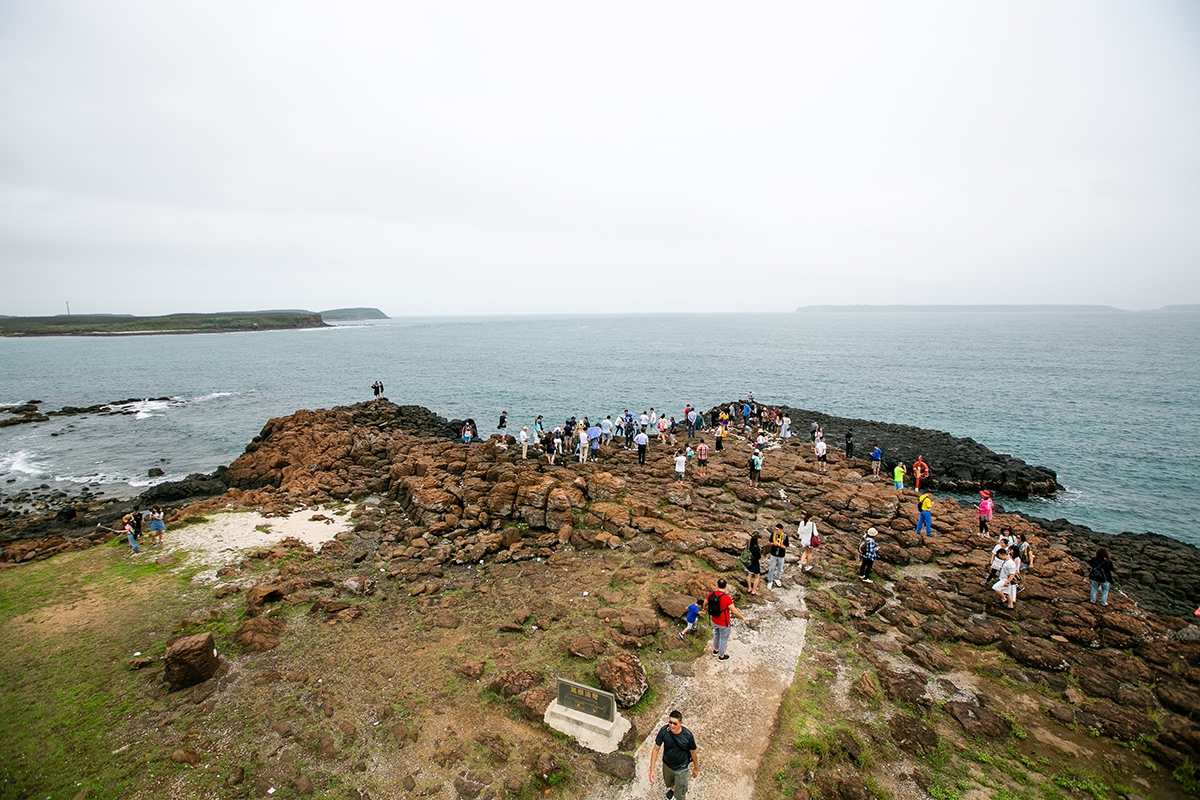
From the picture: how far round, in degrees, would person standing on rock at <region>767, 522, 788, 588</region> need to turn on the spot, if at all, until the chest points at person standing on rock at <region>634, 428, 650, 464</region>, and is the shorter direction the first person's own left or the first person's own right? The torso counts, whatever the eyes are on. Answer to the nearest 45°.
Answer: approximately 135° to the first person's own right

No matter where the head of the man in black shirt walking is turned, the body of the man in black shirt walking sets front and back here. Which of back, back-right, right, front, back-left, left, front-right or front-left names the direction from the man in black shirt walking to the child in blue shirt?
back

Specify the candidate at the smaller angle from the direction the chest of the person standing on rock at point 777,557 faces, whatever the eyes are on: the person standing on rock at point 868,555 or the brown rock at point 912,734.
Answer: the brown rock

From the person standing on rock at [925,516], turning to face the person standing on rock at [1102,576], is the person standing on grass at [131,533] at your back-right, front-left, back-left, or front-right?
back-right

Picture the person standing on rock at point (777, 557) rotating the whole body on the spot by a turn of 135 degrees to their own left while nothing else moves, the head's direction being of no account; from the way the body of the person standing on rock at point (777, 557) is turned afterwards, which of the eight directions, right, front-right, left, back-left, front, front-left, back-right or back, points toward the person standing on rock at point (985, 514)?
front

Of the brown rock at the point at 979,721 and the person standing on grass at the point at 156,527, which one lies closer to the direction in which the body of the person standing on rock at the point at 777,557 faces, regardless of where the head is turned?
the brown rock

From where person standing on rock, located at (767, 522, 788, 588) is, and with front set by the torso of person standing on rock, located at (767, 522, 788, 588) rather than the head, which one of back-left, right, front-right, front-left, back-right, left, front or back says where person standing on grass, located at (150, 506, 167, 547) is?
right

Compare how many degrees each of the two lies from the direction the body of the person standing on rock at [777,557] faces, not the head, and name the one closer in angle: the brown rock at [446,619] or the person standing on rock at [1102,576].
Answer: the brown rock

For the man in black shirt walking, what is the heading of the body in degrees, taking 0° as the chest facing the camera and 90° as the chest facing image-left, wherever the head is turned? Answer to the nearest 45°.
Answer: approximately 0°
